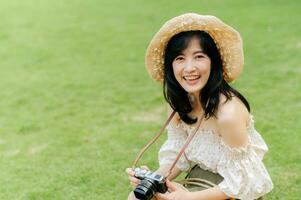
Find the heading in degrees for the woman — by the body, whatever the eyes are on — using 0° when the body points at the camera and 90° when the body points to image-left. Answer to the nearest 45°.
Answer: approximately 45°
